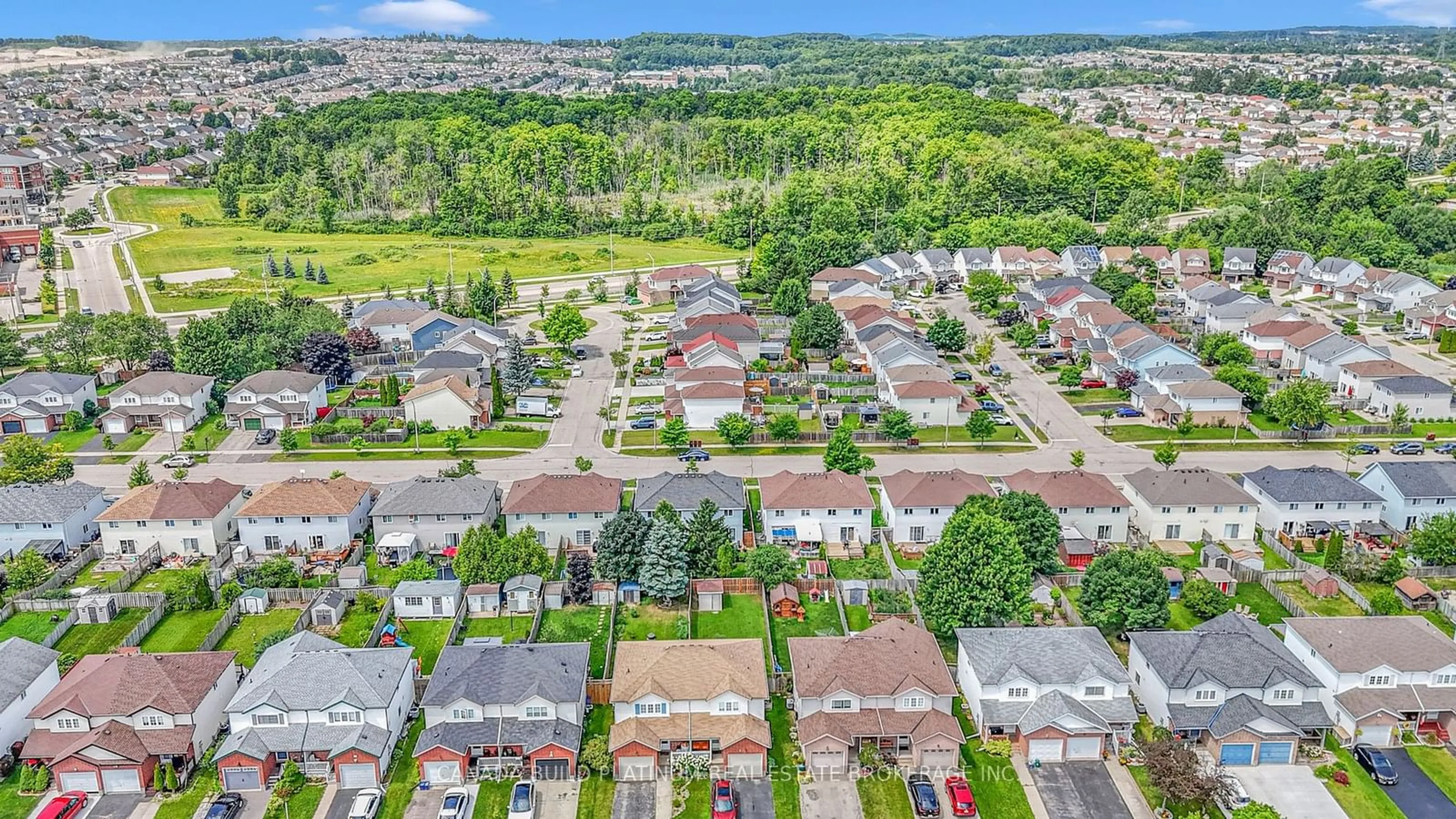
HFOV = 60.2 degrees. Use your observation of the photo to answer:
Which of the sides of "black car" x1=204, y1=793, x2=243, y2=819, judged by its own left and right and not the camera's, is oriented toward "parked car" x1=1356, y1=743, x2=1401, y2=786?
right

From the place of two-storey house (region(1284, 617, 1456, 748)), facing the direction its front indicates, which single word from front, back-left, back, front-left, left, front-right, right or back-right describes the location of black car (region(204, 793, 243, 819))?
front-right

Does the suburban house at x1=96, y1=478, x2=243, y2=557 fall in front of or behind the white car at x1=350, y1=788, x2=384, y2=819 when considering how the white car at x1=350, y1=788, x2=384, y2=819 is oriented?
in front

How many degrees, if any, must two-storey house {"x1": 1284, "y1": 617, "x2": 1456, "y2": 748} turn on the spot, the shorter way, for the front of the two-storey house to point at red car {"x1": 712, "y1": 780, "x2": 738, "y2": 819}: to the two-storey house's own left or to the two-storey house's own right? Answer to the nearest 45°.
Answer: approximately 45° to the two-storey house's own right

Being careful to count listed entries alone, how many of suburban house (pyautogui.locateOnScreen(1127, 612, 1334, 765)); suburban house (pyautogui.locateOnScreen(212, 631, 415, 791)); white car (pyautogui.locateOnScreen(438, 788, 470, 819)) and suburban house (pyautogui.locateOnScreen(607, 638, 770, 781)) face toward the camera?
3

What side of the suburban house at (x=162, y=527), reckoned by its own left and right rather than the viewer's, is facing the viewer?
back

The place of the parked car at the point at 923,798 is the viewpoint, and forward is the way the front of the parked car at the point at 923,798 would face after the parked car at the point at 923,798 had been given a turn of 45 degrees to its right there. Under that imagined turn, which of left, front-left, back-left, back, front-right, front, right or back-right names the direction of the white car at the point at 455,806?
back-left

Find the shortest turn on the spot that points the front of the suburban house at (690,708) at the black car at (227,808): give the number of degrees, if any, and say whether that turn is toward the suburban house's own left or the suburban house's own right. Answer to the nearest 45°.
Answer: approximately 90° to the suburban house's own right

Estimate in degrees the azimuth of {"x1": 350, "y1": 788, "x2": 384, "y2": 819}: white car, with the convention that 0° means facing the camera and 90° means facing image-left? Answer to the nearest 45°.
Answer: approximately 180°

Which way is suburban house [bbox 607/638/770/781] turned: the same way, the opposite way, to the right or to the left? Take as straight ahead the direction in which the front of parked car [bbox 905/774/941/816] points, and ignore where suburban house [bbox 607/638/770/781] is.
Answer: the opposite way

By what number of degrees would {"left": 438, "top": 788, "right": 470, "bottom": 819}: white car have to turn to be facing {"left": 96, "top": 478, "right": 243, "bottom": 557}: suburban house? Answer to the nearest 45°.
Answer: approximately 45° to its left

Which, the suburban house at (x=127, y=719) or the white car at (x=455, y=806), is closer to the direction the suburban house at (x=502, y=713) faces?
the white car
